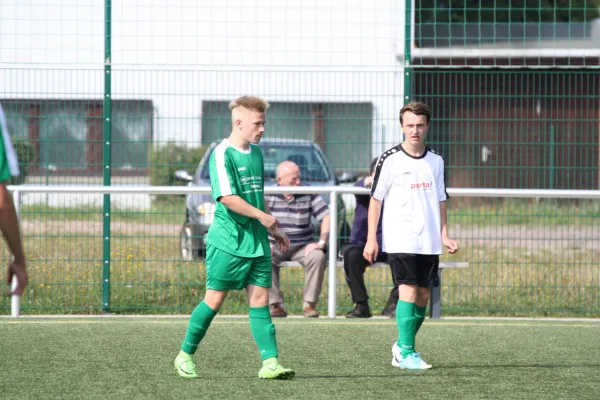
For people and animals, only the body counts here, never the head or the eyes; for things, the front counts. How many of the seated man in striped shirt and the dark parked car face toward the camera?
2

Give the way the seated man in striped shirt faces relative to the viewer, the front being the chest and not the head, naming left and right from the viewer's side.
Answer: facing the viewer

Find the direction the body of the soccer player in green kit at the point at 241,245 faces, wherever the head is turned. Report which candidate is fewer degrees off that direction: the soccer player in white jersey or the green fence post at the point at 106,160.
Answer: the soccer player in white jersey

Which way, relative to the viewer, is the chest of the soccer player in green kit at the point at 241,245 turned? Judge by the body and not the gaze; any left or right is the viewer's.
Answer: facing the viewer and to the right of the viewer

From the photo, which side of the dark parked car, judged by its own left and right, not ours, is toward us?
front

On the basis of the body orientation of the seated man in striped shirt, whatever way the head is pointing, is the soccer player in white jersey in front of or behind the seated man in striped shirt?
in front

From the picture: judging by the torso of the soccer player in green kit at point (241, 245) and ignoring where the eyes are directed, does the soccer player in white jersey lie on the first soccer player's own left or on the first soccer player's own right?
on the first soccer player's own left

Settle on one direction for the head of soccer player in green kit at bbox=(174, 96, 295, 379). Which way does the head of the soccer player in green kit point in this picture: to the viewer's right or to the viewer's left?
to the viewer's right

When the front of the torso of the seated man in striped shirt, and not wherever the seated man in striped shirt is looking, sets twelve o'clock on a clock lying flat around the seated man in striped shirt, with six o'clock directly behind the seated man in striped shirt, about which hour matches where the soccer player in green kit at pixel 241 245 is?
The soccer player in green kit is roughly at 12 o'clock from the seated man in striped shirt.

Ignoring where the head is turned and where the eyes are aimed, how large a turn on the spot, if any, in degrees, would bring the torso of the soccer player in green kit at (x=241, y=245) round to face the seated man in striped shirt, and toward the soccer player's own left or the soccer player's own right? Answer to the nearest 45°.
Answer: approximately 135° to the soccer player's own left

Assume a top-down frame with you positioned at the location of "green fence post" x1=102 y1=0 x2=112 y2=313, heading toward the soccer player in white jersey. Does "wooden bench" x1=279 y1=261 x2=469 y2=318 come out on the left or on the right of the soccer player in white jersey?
left

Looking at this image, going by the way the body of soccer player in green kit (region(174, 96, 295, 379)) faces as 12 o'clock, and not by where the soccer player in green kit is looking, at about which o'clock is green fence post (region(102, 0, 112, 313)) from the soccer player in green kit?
The green fence post is roughly at 7 o'clock from the soccer player in green kit.

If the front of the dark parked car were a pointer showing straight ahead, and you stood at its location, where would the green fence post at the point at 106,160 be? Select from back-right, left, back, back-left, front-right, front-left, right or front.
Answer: front

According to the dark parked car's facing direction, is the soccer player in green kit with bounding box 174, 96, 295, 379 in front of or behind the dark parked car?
in front
